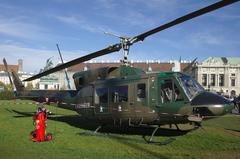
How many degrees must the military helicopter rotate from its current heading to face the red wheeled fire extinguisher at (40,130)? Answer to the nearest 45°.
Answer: approximately 135° to its right

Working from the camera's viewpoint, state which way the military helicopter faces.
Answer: facing the viewer and to the right of the viewer
